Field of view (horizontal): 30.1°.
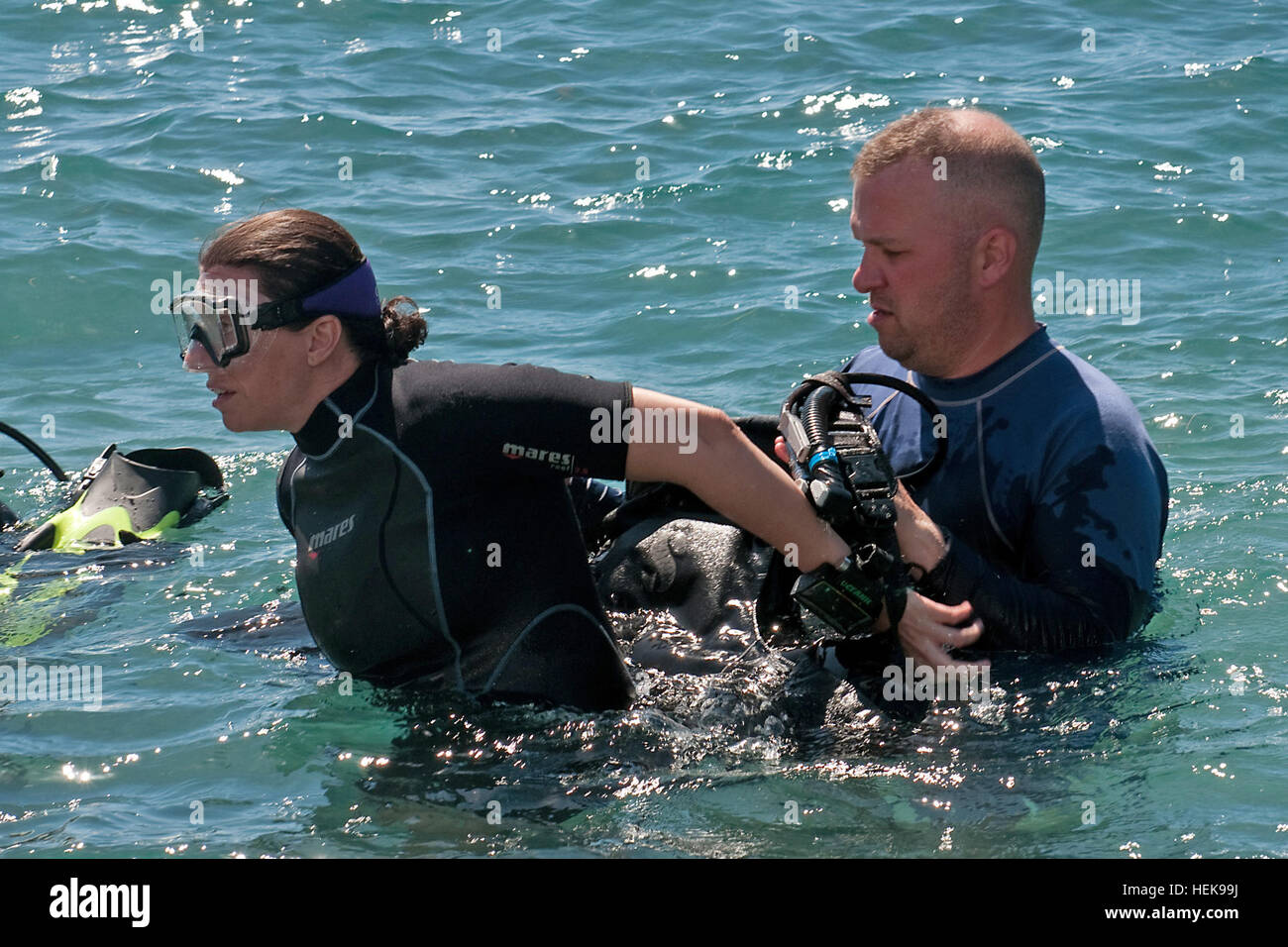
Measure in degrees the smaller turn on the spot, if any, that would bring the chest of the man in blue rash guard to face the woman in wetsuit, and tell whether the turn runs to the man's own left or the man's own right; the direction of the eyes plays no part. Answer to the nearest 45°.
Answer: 0° — they already face them

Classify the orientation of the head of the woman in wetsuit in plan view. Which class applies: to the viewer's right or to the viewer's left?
to the viewer's left

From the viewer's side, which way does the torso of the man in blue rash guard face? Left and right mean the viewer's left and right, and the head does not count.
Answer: facing the viewer and to the left of the viewer

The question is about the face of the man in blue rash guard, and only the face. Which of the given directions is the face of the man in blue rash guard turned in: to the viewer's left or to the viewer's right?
to the viewer's left
